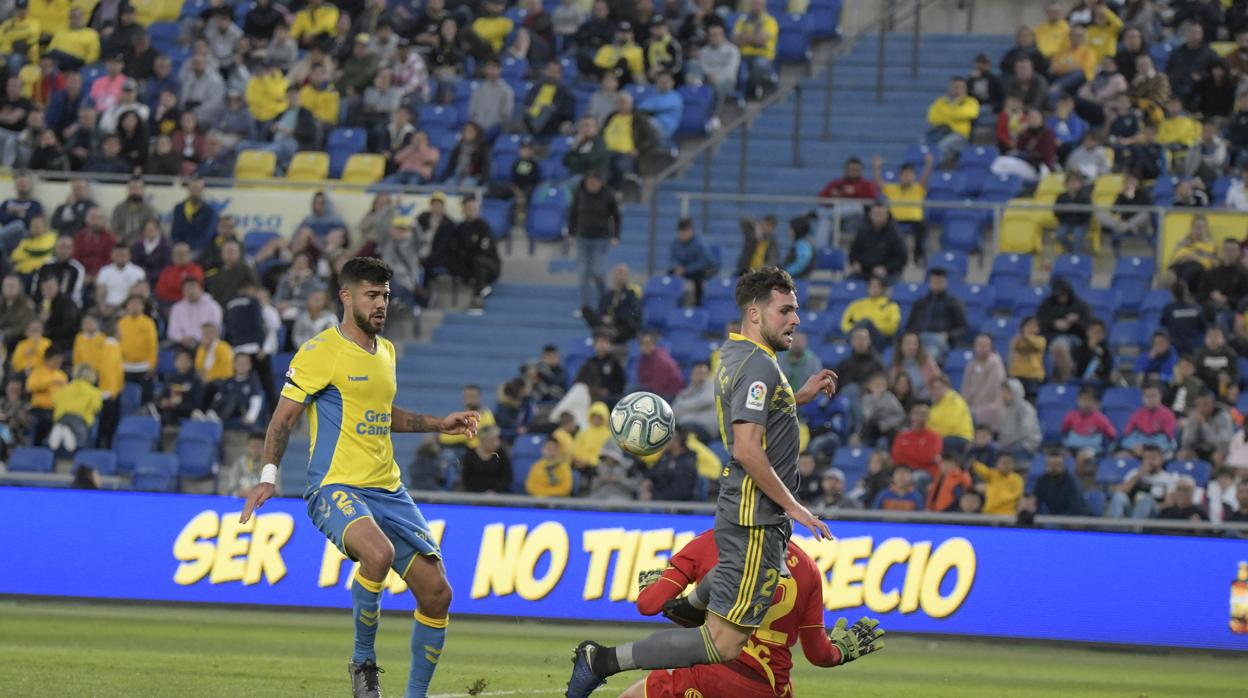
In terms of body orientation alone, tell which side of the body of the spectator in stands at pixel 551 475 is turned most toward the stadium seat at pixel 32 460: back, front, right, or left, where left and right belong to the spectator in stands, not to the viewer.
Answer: right

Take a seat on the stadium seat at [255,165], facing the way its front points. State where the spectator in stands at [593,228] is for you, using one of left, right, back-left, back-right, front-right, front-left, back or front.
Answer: front-left

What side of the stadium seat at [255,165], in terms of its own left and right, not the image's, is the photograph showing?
front

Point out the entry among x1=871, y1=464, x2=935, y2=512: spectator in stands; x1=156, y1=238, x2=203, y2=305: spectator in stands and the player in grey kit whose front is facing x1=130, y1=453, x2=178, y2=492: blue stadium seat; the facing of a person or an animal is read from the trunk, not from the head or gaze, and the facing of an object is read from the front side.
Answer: x1=156, y1=238, x2=203, y2=305: spectator in stands

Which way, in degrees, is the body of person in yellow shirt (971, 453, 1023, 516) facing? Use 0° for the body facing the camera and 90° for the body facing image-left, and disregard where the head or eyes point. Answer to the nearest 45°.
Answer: approximately 0°

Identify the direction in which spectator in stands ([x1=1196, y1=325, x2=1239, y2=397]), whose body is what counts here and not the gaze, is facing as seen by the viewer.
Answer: toward the camera

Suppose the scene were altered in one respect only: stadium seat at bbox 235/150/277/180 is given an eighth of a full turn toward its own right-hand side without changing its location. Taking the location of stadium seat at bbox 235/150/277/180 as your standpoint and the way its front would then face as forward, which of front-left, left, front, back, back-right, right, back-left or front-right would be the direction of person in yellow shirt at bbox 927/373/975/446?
left

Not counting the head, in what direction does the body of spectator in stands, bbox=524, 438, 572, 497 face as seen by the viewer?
toward the camera

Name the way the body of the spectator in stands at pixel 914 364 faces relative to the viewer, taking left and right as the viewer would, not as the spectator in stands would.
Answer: facing the viewer

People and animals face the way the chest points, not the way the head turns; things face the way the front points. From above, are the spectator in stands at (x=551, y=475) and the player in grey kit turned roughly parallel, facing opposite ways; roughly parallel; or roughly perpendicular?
roughly perpendicular

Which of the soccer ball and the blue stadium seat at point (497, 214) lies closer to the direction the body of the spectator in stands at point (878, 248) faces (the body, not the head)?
the soccer ball
